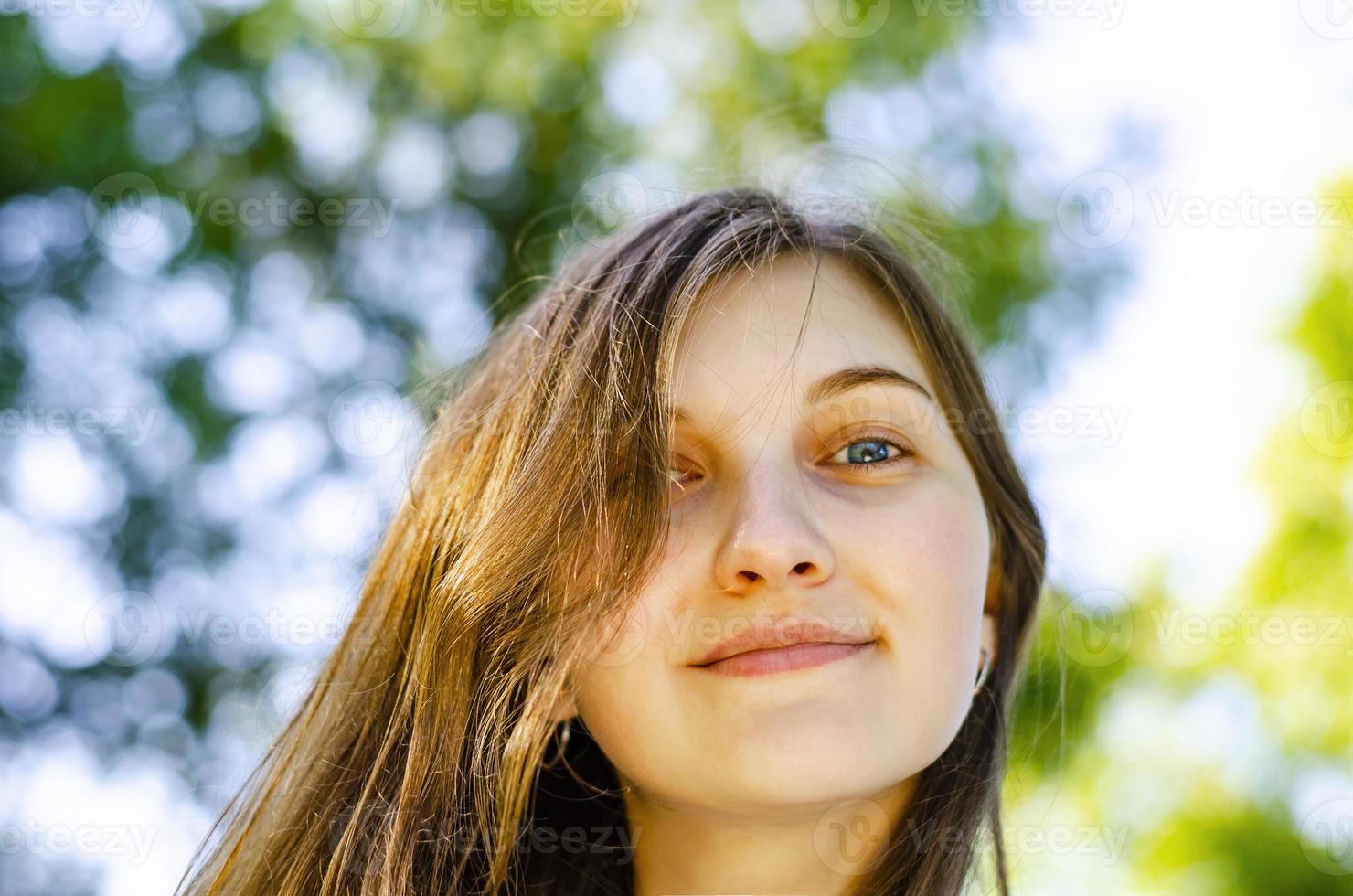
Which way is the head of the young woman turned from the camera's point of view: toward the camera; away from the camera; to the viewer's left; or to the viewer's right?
toward the camera

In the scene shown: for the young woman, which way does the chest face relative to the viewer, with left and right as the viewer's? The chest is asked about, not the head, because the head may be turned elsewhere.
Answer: facing the viewer
